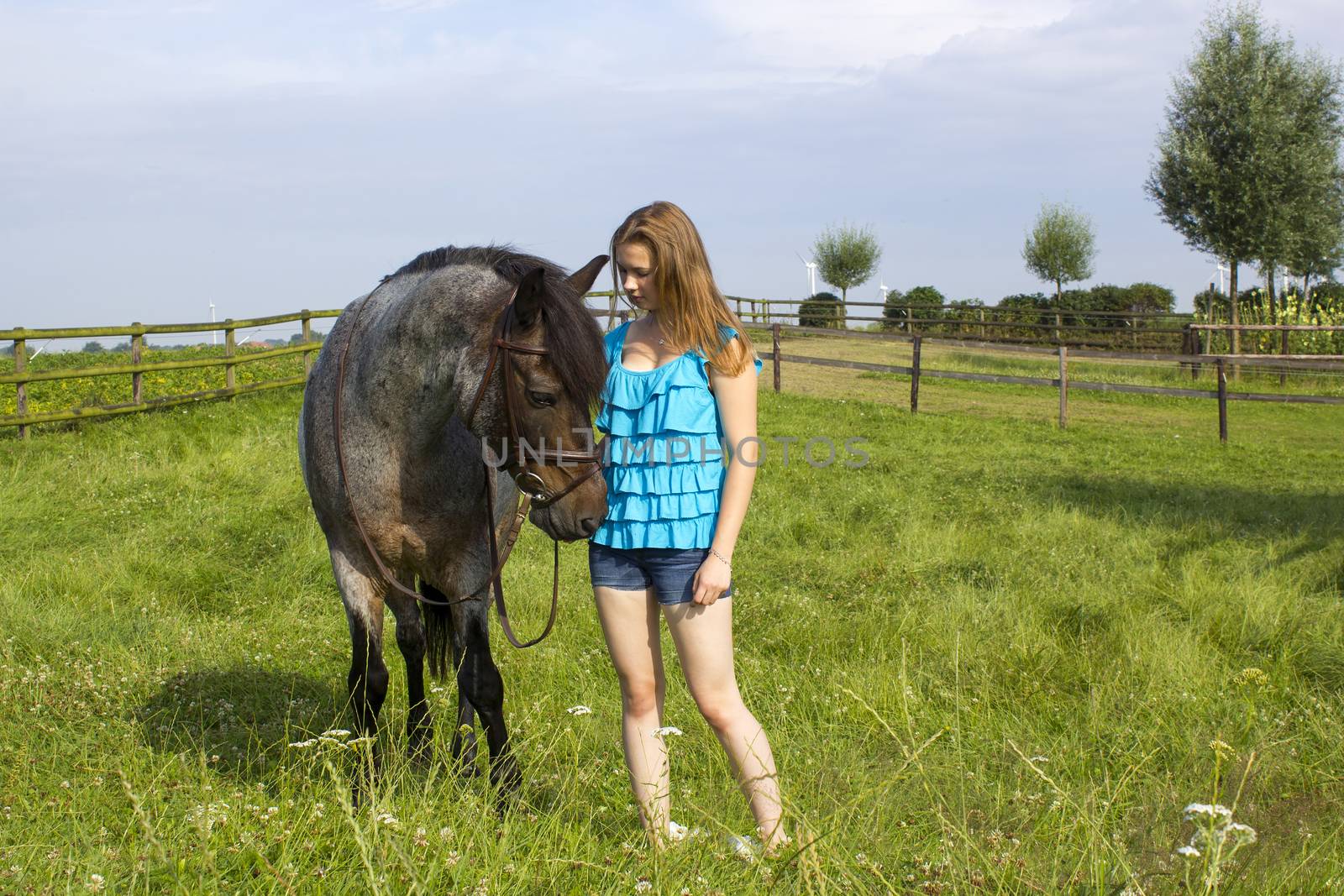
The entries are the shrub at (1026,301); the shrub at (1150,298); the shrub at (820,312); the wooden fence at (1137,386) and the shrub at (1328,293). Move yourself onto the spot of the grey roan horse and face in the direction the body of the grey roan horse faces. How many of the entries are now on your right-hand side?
0

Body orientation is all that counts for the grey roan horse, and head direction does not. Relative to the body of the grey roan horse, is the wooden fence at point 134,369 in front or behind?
behind

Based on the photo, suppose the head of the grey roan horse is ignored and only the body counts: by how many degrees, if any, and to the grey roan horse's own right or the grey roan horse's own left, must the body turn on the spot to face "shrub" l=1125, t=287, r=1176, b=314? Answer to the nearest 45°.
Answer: approximately 90° to the grey roan horse's own left

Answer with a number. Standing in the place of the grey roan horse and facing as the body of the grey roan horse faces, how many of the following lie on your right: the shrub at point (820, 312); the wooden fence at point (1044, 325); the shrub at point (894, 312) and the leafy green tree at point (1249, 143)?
0

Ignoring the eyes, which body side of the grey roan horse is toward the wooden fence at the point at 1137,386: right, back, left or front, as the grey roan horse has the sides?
left

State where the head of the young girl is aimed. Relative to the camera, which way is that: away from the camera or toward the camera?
toward the camera

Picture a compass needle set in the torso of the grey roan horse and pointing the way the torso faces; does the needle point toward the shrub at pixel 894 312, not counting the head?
no

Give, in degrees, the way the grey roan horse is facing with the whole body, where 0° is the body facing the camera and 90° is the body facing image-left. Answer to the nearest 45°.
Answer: approximately 315°

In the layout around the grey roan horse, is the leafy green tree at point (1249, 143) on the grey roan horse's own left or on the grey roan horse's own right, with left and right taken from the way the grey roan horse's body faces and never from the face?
on the grey roan horse's own left

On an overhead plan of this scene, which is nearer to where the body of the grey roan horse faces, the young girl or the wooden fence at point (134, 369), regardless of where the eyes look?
the young girl

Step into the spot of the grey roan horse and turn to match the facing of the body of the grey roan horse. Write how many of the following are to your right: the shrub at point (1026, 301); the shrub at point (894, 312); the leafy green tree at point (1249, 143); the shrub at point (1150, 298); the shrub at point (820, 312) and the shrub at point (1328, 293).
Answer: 0

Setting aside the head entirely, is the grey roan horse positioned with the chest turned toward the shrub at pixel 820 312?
no

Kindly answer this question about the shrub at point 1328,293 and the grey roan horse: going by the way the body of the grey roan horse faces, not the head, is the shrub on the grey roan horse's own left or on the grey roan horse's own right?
on the grey roan horse's own left
